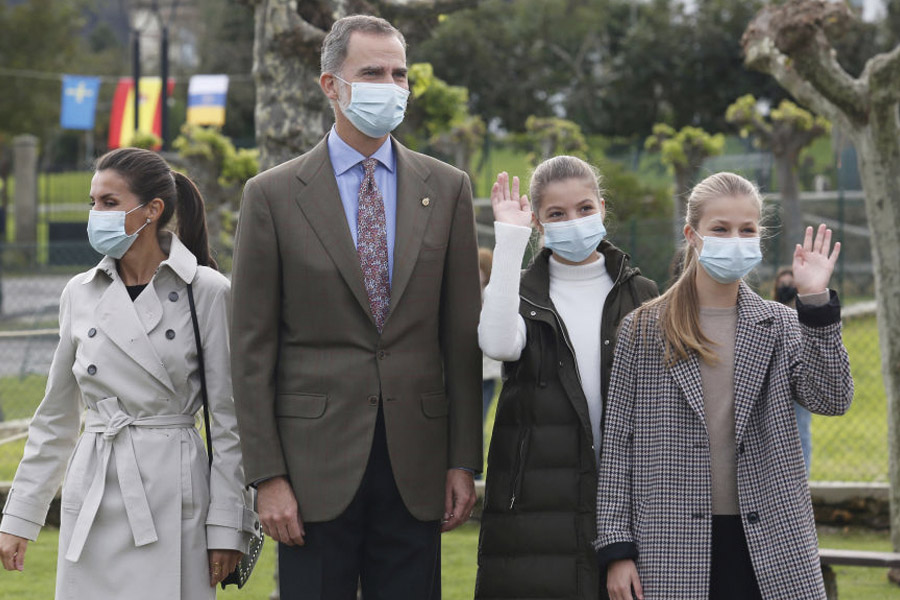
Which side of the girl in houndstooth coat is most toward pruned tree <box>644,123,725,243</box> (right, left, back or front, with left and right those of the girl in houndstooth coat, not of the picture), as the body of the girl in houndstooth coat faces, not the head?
back

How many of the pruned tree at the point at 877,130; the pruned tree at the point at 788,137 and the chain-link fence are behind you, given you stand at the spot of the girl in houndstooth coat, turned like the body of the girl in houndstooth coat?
3

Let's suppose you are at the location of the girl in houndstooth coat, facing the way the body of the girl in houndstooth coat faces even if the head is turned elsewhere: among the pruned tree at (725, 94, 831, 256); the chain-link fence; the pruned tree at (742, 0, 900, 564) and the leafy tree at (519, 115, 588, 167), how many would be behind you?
4

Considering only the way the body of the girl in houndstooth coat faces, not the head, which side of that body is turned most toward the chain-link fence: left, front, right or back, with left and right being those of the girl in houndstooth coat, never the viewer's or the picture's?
back

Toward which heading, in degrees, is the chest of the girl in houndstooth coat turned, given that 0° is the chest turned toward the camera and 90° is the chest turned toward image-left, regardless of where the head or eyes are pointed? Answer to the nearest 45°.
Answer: approximately 0°

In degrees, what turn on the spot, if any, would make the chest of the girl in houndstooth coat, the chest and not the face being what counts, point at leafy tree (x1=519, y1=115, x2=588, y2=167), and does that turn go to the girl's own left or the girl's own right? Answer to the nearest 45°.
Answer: approximately 180°

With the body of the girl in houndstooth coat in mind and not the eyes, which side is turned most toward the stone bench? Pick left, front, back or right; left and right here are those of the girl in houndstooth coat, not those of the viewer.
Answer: back

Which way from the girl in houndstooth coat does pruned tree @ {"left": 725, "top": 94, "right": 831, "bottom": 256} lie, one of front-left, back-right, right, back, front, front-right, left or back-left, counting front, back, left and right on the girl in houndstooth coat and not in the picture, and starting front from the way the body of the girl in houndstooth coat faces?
back

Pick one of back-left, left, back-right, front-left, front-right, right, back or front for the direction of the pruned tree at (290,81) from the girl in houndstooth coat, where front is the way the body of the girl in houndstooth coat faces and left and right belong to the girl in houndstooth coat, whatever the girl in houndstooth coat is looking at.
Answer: back-right

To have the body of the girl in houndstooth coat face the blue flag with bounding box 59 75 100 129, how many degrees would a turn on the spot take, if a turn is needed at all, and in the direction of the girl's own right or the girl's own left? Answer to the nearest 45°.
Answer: approximately 135° to the girl's own right
